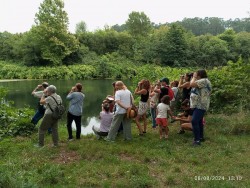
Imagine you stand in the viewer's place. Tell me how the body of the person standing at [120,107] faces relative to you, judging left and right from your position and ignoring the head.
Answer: facing away from the viewer and to the left of the viewer

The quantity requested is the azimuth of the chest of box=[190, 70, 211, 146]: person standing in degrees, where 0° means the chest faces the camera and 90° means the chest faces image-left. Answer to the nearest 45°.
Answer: approximately 90°

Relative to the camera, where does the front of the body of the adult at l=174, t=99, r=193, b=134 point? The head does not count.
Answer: to the viewer's left

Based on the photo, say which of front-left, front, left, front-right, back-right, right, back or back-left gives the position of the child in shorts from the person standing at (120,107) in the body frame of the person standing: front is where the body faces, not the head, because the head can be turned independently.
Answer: back-right

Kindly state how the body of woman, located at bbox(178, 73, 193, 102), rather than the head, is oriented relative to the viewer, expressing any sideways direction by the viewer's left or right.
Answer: facing to the left of the viewer

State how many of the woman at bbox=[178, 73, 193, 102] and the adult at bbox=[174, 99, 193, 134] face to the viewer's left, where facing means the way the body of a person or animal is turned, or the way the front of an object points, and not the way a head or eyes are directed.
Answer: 2
